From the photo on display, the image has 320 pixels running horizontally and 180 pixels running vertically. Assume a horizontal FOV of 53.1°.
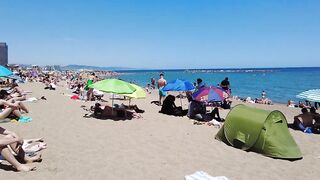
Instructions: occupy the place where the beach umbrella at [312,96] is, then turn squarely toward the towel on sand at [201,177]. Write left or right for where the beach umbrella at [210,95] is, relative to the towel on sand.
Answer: right

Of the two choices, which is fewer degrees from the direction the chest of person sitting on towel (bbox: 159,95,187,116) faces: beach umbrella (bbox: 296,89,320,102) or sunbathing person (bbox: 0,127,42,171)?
the beach umbrella

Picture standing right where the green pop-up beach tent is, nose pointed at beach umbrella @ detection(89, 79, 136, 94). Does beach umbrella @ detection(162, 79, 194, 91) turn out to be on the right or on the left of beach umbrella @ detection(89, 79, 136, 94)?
right

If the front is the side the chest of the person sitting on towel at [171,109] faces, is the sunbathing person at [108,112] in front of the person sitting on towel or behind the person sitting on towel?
behind

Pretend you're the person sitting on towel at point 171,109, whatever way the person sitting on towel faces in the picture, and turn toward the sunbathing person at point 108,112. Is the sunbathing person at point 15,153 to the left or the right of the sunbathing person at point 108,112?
left

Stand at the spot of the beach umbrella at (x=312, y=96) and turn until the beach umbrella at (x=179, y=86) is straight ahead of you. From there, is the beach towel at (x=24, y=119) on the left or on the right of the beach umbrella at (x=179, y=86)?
left
